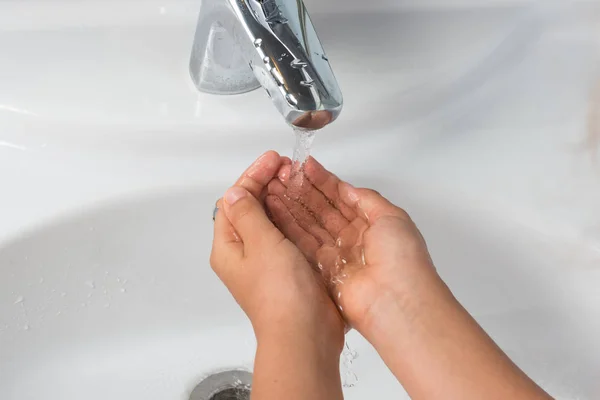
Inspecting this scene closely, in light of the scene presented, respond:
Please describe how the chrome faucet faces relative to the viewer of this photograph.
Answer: facing the viewer and to the right of the viewer

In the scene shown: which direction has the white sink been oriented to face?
toward the camera
